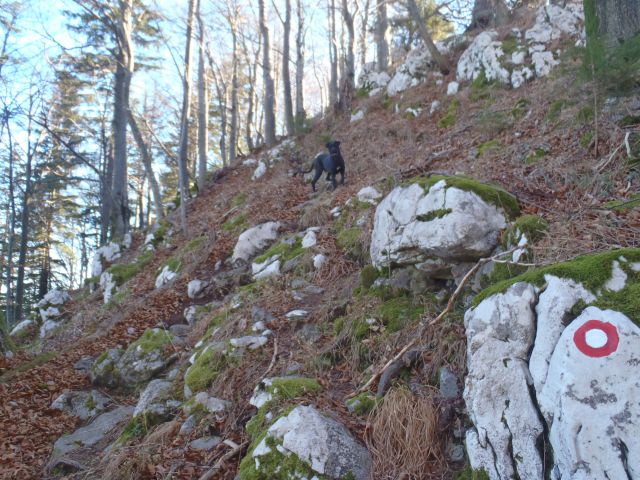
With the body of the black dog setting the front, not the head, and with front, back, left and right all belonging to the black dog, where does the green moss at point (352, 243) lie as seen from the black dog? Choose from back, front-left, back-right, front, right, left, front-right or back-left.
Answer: front-right

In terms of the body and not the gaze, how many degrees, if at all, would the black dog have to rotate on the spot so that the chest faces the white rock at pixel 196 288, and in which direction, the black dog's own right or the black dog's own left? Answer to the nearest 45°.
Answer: approximately 90° to the black dog's own right

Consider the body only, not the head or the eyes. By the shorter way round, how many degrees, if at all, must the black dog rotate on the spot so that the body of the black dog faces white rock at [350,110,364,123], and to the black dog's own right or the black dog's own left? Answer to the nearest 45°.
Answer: approximately 135° to the black dog's own left

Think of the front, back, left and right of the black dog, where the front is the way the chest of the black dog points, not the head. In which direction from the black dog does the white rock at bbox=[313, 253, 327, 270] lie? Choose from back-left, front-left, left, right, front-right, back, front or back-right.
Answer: front-right

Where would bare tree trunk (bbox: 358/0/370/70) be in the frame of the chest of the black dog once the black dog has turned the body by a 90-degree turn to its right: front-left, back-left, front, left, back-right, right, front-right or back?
back-right

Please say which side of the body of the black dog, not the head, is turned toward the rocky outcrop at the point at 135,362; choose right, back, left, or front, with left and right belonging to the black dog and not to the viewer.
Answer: right

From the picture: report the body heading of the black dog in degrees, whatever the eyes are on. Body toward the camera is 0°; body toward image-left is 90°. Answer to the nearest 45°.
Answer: approximately 315°

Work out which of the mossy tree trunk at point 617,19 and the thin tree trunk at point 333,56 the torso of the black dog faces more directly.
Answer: the mossy tree trunk

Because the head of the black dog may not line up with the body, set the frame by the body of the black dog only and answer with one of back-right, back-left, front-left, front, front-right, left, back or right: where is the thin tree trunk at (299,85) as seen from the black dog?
back-left
